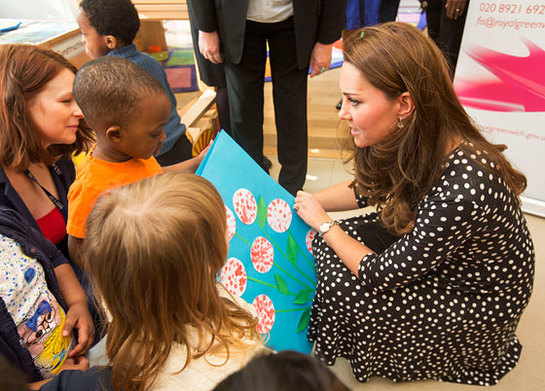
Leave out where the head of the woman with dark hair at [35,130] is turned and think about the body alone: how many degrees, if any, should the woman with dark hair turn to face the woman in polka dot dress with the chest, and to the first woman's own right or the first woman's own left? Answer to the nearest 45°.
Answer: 0° — they already face them

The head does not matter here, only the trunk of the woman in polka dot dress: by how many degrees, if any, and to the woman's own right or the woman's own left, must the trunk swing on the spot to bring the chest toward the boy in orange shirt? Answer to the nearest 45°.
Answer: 0° — they already face them

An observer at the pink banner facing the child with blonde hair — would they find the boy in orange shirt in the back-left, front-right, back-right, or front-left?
front-right

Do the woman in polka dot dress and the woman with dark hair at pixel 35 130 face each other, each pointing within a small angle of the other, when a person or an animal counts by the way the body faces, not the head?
yes

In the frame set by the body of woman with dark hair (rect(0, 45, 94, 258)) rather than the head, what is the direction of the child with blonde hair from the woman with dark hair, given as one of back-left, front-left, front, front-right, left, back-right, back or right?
front-right

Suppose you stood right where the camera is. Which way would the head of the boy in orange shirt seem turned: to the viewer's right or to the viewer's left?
to the viewer's right

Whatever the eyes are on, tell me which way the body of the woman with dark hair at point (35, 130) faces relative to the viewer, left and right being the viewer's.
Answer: facing the viewer and to the right of the viewer

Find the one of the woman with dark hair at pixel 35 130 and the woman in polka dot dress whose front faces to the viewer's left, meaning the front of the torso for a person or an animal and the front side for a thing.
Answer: the woman in polka dot dress

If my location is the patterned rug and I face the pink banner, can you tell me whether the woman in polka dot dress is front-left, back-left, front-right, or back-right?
front-right

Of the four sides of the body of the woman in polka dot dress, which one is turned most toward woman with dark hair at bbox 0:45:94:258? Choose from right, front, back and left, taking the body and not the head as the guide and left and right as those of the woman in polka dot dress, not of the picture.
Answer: front

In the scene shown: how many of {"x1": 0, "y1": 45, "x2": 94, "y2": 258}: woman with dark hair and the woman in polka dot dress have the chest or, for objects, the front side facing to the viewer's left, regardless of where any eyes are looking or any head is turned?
1

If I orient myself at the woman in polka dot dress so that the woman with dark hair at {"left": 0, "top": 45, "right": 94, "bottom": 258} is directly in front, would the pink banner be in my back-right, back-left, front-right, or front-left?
back-right

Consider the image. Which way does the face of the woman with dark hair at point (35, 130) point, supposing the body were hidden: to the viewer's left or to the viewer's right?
to the viewer's right

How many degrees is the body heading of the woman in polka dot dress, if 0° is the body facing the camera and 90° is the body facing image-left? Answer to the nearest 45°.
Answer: approximately 90°

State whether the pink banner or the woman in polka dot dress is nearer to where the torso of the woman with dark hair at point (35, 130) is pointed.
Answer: the woman in polka dot dress

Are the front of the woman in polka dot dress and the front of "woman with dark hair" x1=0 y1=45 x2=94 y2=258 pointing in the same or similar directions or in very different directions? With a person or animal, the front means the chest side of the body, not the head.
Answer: very different directions
